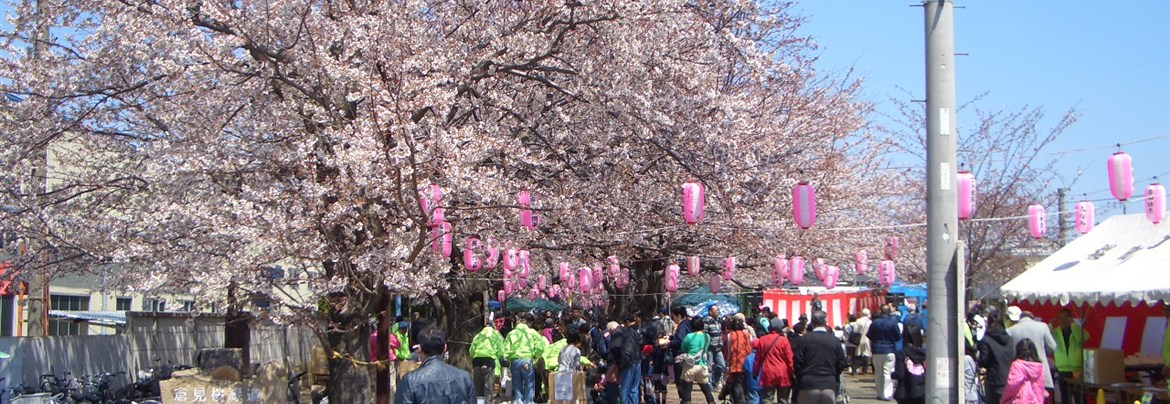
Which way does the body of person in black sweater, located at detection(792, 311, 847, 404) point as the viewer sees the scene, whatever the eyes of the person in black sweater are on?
away from the camera

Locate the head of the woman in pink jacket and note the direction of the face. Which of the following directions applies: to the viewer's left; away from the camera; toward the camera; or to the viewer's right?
away from the camera

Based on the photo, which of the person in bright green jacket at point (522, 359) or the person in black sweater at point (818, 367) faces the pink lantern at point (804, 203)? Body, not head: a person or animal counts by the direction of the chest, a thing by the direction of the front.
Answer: the person in black sweater

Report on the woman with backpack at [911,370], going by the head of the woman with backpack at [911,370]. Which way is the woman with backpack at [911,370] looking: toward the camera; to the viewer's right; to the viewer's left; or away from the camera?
away from the camera
